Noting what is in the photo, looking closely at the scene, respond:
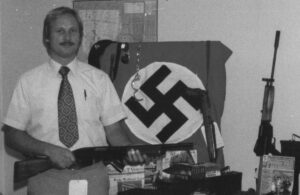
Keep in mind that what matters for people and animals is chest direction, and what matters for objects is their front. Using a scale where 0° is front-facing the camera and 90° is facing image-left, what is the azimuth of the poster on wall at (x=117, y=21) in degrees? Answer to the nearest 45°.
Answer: approximately 0°

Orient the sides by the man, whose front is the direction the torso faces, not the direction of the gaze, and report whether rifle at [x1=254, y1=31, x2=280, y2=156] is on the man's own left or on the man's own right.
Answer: on the man's own left

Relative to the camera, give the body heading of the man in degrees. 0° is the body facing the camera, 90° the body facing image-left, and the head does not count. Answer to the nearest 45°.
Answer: approximately 0°

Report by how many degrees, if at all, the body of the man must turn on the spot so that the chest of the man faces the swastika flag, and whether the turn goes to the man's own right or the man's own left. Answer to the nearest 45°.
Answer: approximately 135° to the man's own left

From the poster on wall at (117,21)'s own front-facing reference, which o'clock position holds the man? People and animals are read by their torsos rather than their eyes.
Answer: The man is roughly at 1 o'clock from the poster on wall.

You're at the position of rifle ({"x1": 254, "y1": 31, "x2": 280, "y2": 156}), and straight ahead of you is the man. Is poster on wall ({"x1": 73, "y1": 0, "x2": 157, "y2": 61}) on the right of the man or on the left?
right

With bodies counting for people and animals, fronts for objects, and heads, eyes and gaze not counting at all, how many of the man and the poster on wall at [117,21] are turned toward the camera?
2
